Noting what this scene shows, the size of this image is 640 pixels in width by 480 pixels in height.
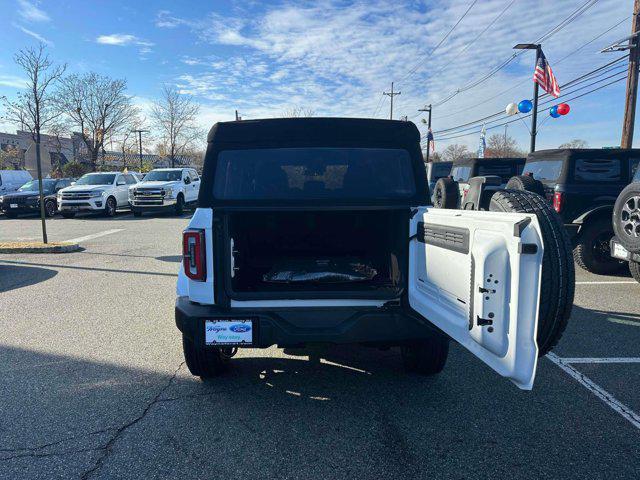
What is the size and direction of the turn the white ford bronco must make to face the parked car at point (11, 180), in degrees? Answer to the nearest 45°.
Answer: approximately 45° to its left

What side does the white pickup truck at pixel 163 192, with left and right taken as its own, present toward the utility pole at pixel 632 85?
left

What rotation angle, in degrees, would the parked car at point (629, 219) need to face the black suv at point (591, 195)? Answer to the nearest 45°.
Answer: approximately 45° to its left

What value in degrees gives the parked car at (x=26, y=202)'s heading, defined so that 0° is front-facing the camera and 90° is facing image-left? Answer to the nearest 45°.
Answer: approximately 45°

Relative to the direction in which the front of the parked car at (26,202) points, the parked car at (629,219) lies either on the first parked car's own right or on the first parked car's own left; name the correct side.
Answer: on the first parked car's own left

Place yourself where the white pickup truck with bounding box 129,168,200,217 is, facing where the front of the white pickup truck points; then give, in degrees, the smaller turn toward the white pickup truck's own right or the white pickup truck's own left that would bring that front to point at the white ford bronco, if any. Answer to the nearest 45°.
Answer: approximately 45° to the white pickup truck's own left

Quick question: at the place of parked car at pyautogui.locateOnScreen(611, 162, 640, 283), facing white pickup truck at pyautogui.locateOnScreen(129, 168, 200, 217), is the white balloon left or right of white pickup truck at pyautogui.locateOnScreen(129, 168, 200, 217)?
right

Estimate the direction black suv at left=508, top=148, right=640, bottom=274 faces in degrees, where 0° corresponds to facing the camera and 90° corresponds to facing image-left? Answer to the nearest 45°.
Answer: approximately 225°

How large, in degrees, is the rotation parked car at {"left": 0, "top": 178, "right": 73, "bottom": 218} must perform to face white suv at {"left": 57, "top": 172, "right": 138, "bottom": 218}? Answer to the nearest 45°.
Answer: approximately 90° to its left

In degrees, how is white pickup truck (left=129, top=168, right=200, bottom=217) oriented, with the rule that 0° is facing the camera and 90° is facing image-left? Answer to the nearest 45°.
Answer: approximately 45°

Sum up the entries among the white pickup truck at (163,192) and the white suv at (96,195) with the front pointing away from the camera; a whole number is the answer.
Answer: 0

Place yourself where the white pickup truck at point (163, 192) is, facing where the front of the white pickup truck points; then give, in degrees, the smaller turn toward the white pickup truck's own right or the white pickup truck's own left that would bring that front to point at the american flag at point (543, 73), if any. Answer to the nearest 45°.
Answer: approximately 135° to the white pickup truck's own left

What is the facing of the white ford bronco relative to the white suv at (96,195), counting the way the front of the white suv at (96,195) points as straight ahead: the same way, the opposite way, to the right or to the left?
the opposite way

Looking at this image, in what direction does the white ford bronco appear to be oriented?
away from the camera

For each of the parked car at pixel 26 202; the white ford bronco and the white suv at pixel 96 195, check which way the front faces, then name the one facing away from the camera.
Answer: the white ford bronco

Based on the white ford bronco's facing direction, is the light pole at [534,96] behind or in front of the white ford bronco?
in front

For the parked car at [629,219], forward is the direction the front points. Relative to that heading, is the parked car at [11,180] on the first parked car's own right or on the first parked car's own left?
on the first parked car's own left

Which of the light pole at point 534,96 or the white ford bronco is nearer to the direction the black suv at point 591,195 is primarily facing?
the light pole
